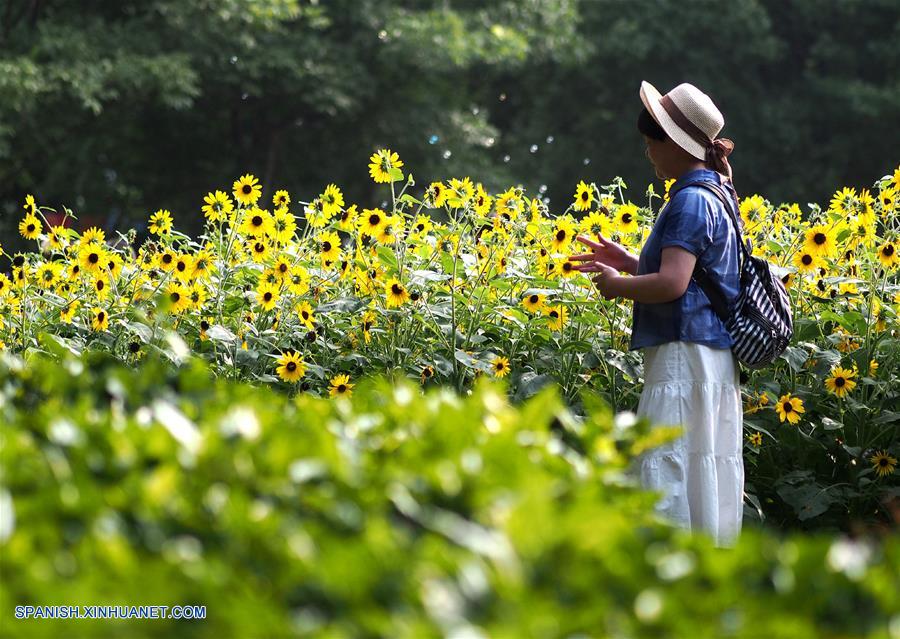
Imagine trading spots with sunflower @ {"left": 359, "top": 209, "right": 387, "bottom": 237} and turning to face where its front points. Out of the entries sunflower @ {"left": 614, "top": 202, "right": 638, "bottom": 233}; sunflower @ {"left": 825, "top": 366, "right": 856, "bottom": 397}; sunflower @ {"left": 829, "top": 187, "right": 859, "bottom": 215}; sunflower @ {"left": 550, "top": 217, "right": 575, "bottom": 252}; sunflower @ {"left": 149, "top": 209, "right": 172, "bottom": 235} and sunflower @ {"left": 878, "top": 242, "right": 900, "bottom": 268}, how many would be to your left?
5

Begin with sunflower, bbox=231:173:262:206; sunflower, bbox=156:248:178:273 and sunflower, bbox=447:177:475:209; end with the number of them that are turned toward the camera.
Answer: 2

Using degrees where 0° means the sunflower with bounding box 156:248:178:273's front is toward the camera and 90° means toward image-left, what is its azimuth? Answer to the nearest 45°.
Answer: approximately 0°

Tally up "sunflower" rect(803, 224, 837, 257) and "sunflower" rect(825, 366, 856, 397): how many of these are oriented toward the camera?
2

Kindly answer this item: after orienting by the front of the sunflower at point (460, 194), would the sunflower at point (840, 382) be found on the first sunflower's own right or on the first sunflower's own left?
on the first sunflower's own left

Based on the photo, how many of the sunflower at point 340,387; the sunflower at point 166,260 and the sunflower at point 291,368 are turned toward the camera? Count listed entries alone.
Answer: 3

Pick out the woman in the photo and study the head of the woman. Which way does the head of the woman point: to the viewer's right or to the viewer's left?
to the viewer's left

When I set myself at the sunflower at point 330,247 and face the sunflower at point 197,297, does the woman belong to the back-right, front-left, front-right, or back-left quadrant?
back-left

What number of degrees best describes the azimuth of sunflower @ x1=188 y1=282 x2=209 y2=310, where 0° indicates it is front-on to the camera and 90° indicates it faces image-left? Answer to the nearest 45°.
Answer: approximately 0°

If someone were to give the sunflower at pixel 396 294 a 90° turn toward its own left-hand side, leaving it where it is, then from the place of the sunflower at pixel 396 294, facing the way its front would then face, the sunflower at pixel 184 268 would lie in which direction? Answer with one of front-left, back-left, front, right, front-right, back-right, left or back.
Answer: back

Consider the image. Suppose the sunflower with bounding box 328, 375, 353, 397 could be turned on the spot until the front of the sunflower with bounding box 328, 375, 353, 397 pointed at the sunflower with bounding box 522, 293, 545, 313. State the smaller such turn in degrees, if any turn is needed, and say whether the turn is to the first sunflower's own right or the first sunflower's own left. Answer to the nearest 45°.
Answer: approximately 90° to the first sunflower's own left

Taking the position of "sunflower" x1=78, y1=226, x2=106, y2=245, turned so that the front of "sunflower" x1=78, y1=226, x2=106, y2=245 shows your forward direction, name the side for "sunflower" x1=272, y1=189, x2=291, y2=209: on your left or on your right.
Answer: on your left
